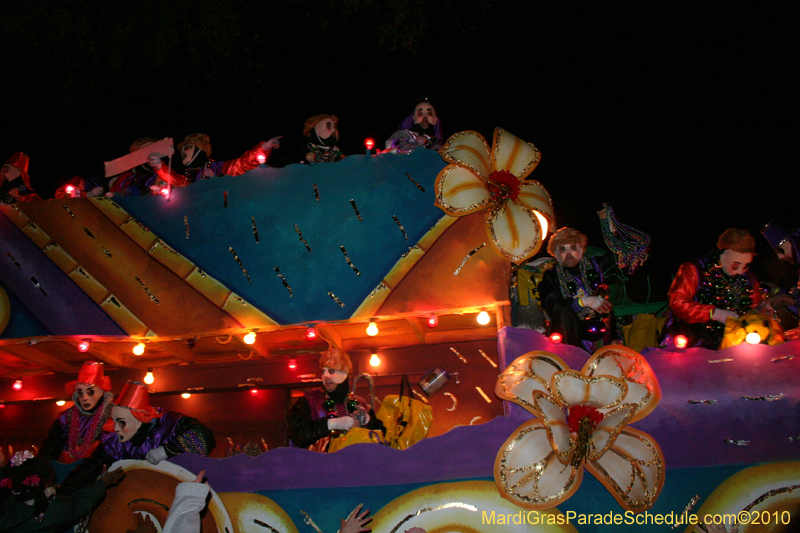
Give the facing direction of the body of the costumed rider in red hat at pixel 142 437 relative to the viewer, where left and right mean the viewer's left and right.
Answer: facing the viewer and to the left of the viewer

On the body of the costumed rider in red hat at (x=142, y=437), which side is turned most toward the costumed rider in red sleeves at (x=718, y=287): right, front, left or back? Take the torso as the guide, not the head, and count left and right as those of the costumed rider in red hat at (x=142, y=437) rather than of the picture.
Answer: left

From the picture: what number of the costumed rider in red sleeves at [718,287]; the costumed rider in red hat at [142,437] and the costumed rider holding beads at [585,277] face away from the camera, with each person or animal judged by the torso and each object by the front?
0

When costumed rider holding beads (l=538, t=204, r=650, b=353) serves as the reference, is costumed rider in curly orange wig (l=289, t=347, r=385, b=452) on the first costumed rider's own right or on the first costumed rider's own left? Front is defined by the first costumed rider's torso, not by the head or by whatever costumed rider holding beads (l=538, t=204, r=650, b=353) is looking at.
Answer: on the first costumed rider's own right

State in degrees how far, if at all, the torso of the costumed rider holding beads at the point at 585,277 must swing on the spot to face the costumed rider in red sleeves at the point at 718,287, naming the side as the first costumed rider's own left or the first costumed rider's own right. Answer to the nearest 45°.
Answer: approximately 90° to the first costumed rider's own left

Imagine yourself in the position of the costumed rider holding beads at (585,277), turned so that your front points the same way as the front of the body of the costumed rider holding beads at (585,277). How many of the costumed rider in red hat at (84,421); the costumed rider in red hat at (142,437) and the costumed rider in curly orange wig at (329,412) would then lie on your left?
0

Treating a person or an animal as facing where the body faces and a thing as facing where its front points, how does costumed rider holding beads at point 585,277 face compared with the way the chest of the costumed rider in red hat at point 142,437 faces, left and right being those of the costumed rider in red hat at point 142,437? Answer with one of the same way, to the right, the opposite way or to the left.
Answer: the same way

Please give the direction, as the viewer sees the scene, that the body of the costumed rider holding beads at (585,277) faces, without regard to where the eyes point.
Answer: toward the camera

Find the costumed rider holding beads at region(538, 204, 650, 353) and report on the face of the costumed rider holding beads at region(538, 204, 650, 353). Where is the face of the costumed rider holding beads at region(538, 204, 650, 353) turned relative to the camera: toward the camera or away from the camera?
toward the camera

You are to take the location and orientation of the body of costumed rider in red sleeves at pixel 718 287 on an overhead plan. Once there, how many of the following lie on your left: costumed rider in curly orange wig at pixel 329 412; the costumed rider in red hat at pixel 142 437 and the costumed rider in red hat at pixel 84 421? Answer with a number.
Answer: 0

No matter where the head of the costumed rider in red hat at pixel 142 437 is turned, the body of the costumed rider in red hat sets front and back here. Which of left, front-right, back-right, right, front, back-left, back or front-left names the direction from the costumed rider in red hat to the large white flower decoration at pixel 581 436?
left

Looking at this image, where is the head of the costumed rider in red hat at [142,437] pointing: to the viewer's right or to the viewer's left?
to the viewer's left
